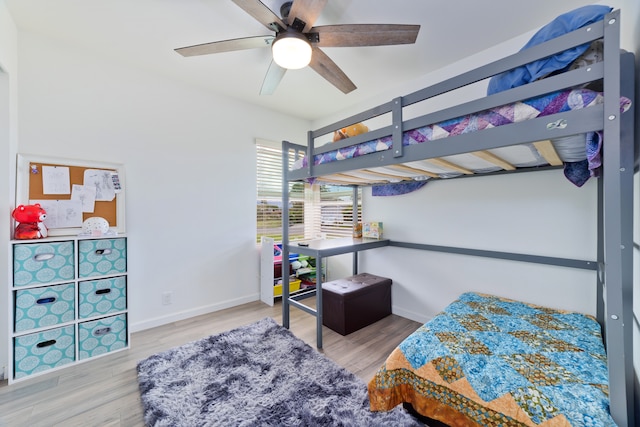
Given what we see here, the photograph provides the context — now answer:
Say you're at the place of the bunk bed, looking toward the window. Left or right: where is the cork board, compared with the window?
left

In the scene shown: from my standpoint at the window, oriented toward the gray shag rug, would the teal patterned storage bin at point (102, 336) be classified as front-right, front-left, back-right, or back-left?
front-right

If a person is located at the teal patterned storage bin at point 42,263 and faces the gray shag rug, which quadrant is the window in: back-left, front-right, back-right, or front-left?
front-left

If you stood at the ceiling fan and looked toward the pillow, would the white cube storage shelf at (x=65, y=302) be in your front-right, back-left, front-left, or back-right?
back-right

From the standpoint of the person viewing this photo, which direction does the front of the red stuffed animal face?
facing the viewer and to the right of the viewer
